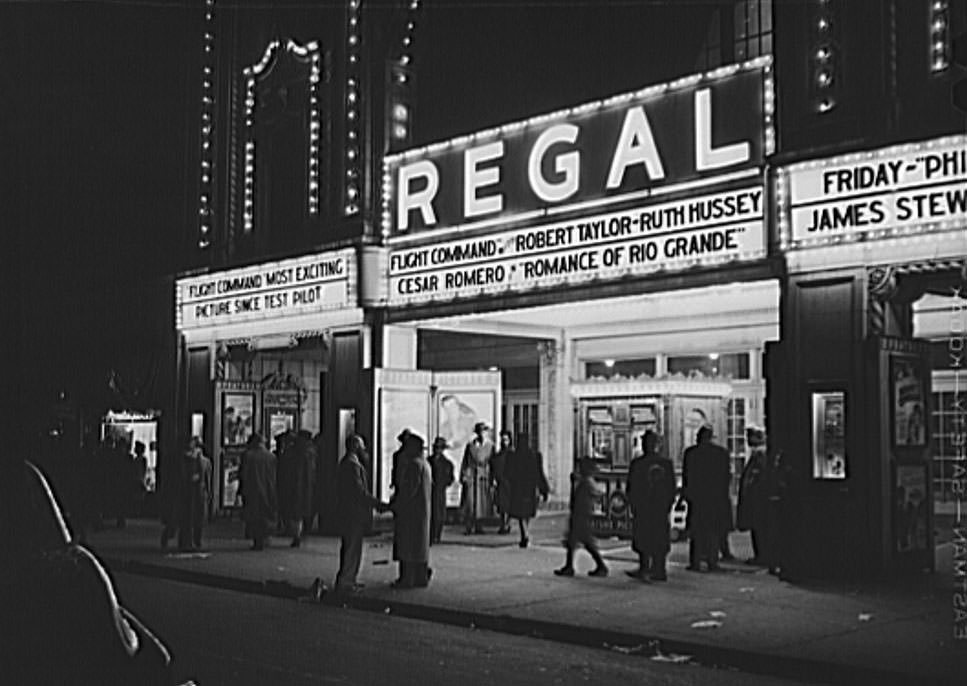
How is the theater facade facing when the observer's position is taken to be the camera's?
facing the viewer and to the left of the viewer

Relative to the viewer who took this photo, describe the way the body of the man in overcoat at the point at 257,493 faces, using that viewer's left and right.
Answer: facing away from the viewer

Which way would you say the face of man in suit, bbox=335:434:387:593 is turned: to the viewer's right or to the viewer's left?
to the viewer's right

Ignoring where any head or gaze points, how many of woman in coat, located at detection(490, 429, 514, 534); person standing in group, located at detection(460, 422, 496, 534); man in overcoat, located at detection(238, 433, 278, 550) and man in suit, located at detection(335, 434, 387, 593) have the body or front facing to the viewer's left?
0

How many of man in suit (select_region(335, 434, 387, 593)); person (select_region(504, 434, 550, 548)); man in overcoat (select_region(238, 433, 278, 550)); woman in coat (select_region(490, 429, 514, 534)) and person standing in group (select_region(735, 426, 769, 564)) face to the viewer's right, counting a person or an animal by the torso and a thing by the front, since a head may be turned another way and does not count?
1

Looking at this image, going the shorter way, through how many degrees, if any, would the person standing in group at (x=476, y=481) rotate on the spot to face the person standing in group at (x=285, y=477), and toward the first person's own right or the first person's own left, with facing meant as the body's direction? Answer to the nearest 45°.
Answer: approximately 45° to the first person's own right

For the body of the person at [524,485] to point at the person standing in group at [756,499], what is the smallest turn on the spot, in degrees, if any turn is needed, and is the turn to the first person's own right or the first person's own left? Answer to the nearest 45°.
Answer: approximately 135° to the first person's own right

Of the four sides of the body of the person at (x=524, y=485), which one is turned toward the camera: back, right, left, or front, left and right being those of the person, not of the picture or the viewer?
back

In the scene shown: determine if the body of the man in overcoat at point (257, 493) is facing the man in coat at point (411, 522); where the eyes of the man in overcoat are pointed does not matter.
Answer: no

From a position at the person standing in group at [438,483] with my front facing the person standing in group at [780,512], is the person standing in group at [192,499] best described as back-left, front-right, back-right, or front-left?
back-right

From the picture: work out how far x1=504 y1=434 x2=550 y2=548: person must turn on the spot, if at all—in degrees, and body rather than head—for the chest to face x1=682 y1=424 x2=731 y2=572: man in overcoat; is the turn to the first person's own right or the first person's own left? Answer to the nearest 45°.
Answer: approximately 135° to the first person's own right

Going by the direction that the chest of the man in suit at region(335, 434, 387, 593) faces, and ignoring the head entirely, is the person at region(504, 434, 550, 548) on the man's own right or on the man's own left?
on the man's own left

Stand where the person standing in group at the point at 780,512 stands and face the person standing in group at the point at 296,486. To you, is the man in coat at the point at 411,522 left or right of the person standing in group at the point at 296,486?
left

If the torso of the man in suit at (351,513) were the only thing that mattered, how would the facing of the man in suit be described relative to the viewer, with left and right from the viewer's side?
facing to the right of the viewer

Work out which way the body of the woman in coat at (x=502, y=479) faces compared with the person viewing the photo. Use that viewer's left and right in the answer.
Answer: facing the viewer

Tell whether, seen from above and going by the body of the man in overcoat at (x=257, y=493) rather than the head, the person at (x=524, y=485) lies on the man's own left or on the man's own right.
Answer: on the man's own right

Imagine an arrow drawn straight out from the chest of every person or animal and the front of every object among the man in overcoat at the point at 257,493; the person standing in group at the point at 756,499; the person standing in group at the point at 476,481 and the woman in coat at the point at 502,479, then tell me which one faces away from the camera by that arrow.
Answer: the man in overcoat

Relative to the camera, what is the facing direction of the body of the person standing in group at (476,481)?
toward the camera
